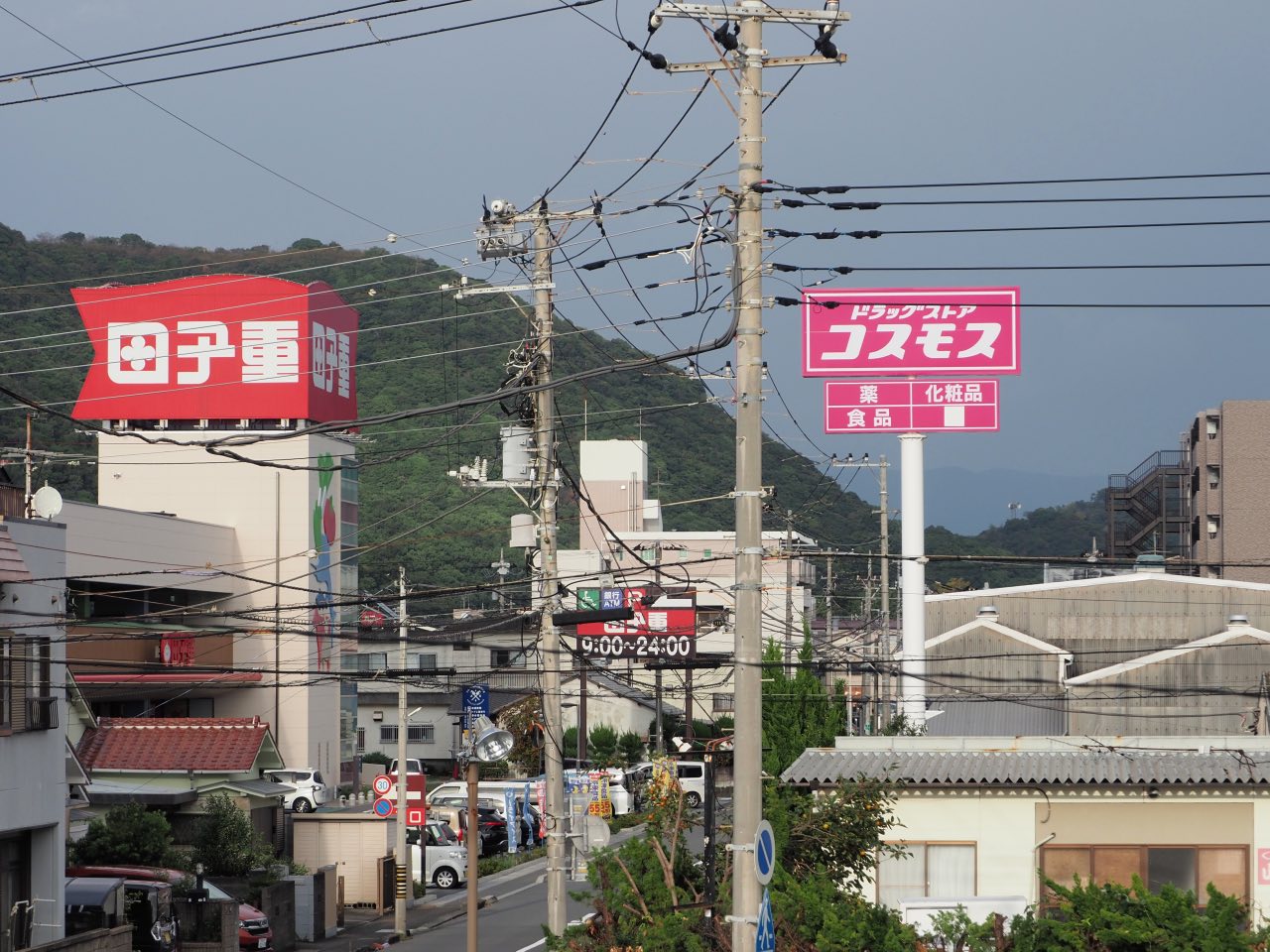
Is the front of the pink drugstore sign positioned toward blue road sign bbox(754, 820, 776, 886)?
yes

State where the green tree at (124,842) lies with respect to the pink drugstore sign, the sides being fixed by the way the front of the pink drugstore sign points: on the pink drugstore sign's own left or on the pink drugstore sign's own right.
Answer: on the pink drugstore sign's own right

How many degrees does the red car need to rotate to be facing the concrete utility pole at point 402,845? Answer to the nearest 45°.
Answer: approximately 90° to its left

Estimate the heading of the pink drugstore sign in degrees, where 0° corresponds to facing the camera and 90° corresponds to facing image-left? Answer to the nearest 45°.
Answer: approximately 0°

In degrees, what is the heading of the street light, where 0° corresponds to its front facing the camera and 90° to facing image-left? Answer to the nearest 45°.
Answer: approximately 315°

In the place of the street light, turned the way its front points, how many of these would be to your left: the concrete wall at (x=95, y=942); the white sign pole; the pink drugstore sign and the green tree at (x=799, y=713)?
3
